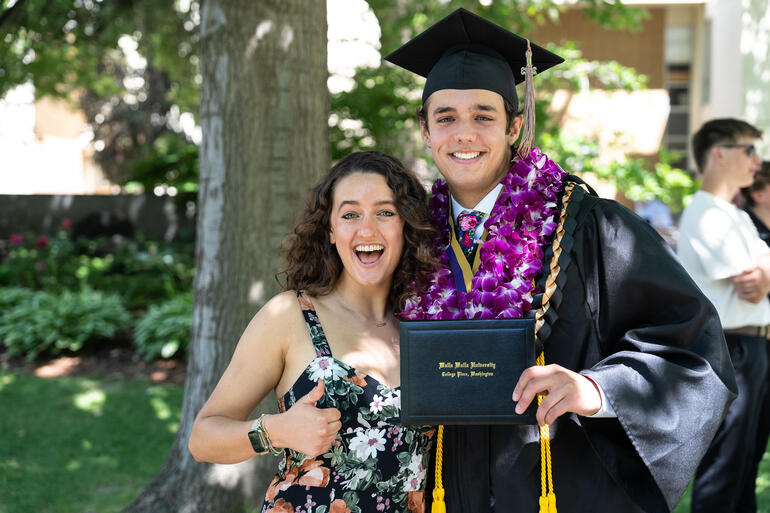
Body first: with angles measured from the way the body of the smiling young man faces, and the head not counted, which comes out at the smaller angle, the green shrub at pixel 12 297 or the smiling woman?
the smiling woman

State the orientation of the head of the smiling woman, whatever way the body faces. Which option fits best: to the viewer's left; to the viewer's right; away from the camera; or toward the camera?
toward the camera

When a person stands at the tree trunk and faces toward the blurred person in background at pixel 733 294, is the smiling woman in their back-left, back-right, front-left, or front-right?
front-right

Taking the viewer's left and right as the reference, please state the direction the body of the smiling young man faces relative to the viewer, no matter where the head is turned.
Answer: facing the viewer and to the left of the viewer

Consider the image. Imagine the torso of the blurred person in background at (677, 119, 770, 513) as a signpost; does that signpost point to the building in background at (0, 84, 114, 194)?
no

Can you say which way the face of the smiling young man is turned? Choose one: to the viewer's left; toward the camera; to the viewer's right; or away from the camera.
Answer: toward the camera

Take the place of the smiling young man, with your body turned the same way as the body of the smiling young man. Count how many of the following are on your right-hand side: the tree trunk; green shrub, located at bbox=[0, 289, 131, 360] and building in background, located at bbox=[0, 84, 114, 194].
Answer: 3

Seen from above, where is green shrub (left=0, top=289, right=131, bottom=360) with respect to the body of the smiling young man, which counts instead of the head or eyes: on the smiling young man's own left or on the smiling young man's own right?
on the smiling young man's own right

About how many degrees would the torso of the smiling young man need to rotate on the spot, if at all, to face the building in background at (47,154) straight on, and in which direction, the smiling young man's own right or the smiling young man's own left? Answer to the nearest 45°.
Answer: approximately 90° to the smiling young man's own right
